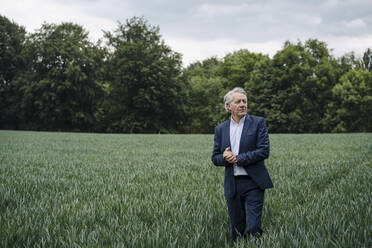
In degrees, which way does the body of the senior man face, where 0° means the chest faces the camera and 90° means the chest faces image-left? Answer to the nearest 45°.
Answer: approximately 0°
